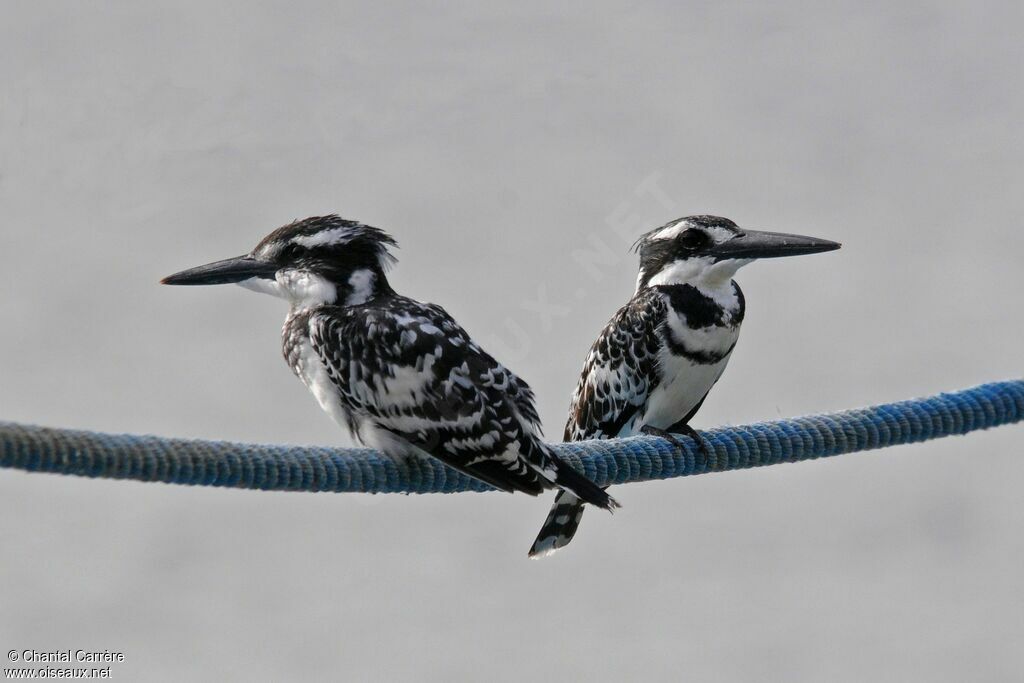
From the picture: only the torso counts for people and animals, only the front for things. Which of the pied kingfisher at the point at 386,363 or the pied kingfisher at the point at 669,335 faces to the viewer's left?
the pied kingfisher at the point at 386,363

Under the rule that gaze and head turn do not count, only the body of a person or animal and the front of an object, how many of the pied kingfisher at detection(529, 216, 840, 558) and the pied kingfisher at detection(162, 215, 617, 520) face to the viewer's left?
1

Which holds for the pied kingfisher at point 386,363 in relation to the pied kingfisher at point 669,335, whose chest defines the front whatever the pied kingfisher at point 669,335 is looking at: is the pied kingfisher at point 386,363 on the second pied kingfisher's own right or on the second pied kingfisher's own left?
on the second pied kingfisher's own right

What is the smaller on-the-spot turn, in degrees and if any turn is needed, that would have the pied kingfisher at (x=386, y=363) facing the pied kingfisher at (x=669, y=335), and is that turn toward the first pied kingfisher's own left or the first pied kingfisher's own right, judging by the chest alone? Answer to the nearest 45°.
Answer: approximately 135° to the first pied kingfisher's own right

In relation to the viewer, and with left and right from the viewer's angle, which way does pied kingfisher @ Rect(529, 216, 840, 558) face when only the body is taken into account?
facing the viewer and to the right of the viewer

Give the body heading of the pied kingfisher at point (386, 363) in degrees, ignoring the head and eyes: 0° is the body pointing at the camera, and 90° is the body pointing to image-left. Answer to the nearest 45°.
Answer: approximately 90°
